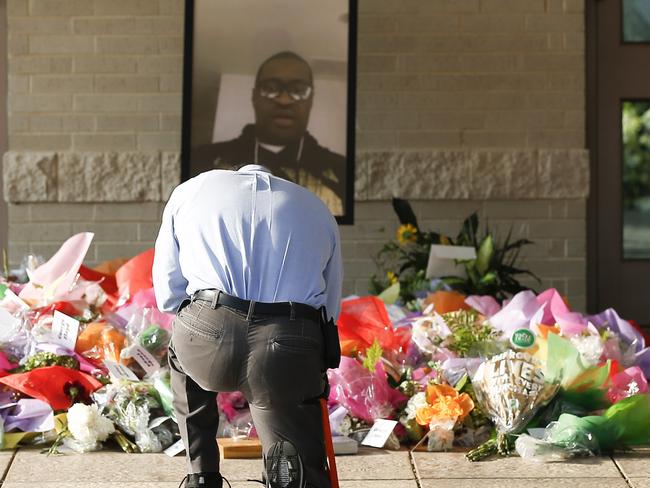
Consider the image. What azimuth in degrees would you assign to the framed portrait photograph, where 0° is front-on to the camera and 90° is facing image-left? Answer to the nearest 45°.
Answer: approximately 0°

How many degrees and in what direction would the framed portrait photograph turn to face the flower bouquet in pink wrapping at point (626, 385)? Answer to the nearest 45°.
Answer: approximately 45° to its left

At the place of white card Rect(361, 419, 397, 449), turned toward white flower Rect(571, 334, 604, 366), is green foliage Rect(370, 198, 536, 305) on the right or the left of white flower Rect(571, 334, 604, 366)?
left

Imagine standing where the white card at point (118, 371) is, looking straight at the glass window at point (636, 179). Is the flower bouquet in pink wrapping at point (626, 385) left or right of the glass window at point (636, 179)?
right

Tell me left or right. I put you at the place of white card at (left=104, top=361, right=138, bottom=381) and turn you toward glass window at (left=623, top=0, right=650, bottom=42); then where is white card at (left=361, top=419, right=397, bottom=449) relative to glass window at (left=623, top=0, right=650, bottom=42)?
right

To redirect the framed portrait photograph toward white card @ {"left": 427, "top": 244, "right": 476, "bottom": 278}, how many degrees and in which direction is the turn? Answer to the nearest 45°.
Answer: approximately 90° to its left

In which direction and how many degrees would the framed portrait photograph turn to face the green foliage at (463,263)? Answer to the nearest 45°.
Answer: approximately 90° to its left
